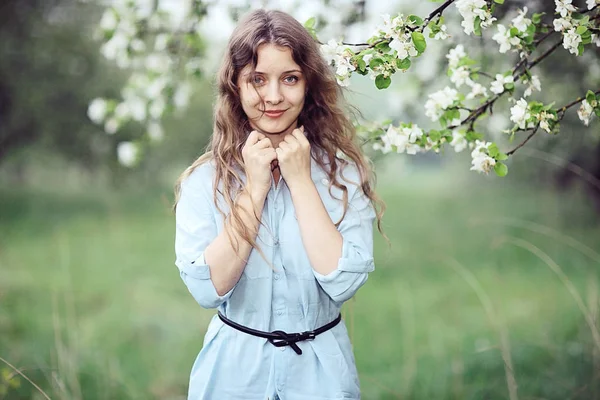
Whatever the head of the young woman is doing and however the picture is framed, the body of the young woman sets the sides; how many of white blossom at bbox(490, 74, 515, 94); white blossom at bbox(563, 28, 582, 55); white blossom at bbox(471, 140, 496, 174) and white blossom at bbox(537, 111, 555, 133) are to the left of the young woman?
4

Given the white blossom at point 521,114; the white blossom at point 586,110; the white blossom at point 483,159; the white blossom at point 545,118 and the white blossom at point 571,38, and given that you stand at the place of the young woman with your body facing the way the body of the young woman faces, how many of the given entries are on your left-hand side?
5

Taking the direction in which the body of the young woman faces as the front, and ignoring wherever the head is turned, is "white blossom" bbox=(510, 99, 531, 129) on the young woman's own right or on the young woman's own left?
on the young woman's own left

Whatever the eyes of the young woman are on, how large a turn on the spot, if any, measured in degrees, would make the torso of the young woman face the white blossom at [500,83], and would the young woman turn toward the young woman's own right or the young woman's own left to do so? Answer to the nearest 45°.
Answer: approximately 90° to the young woman's own left

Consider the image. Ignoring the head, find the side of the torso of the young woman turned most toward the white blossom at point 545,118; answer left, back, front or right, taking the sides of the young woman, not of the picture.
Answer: left

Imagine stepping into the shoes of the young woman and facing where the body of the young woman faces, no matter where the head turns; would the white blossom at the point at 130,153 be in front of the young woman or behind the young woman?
behind

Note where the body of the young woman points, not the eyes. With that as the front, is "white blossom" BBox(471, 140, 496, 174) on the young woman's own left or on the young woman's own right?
on the young woman's own left

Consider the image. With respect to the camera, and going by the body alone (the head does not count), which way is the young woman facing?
toward the camera

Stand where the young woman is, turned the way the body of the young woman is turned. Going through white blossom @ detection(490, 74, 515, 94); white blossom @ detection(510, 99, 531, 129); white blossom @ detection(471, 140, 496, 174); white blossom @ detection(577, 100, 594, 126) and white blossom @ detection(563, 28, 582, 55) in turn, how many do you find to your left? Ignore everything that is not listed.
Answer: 5
